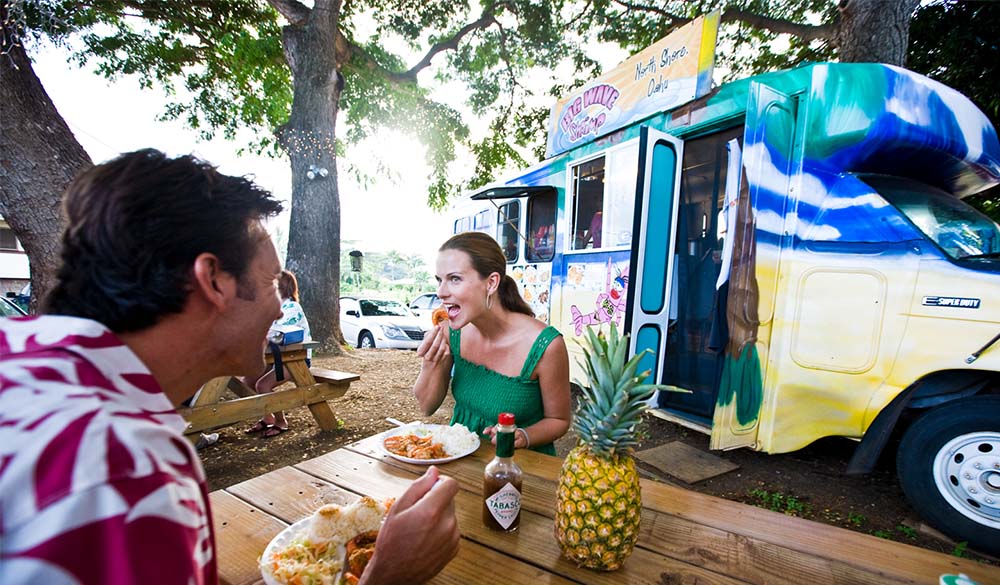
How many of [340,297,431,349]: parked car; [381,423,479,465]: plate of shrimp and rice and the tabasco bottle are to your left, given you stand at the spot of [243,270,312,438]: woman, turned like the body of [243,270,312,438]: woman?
2

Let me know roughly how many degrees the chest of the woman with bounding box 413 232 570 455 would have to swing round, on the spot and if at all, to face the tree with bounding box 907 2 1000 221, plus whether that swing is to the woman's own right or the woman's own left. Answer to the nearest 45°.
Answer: approximately 180°

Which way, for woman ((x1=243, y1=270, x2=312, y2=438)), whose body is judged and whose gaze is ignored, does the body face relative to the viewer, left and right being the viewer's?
facing to the left of the viewer

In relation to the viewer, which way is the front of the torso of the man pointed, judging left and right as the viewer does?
facing away from the viewer and to the right of the viewer
